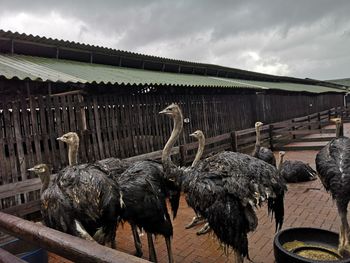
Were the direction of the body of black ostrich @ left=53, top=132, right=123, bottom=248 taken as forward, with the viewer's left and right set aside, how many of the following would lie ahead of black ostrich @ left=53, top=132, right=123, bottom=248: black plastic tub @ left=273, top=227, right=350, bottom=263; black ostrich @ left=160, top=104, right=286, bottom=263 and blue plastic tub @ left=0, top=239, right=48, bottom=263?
1

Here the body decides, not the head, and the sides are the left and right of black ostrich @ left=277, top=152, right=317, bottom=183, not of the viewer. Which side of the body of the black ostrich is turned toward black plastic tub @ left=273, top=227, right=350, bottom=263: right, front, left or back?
left

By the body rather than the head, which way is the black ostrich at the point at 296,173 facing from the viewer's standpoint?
to the viewer's left

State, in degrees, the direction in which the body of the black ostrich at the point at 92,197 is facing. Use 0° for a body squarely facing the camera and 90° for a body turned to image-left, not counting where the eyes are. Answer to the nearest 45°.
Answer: approximately 135°

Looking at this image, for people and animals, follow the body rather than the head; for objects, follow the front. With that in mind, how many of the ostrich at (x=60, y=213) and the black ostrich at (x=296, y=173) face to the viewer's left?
2

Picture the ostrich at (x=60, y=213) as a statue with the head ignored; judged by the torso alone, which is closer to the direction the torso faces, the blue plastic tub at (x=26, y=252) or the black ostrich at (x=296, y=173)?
the blue plastic tub

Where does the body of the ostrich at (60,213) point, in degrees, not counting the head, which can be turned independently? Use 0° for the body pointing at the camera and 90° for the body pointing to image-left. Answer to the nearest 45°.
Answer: approximately 90°

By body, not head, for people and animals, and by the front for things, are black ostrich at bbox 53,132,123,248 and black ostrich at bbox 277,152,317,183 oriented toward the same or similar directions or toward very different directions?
same or similar directions

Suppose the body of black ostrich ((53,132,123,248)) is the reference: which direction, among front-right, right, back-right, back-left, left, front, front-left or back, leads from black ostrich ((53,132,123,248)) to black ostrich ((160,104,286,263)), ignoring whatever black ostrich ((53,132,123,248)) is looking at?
back-right

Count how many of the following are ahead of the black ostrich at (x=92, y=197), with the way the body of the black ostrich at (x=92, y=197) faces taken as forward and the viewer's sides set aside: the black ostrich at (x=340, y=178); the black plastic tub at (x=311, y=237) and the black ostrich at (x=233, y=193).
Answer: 0
